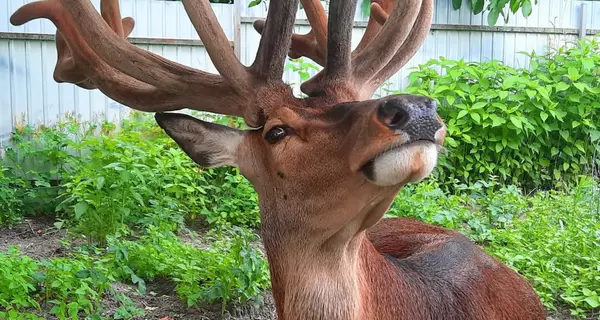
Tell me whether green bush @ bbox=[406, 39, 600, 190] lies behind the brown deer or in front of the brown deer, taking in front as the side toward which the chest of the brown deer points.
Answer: behind

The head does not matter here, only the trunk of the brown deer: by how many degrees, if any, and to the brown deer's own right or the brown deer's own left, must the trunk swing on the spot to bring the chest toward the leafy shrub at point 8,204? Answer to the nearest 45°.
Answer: approximately 90° to the brown deer's own right

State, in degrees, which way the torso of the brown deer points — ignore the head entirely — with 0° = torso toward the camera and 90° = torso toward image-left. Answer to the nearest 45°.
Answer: approximately 45°

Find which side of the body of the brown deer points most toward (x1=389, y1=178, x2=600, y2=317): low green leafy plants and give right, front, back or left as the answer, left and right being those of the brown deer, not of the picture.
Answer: back

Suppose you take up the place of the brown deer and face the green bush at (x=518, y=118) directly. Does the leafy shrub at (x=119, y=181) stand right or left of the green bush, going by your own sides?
left

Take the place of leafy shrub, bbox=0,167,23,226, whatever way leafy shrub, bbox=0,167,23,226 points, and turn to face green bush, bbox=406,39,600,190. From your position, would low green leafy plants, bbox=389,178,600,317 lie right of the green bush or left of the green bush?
right

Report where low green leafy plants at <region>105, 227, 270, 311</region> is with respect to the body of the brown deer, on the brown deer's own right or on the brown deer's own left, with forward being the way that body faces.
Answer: on the brown deer's own right
